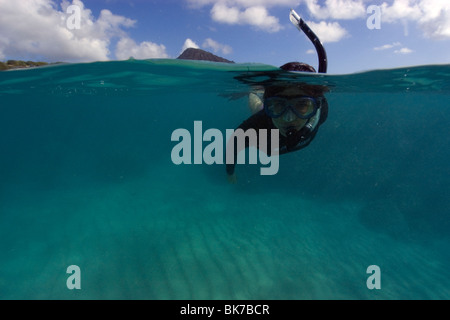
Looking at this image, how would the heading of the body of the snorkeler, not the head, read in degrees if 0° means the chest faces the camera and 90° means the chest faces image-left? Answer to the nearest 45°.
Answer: approximately 0°
